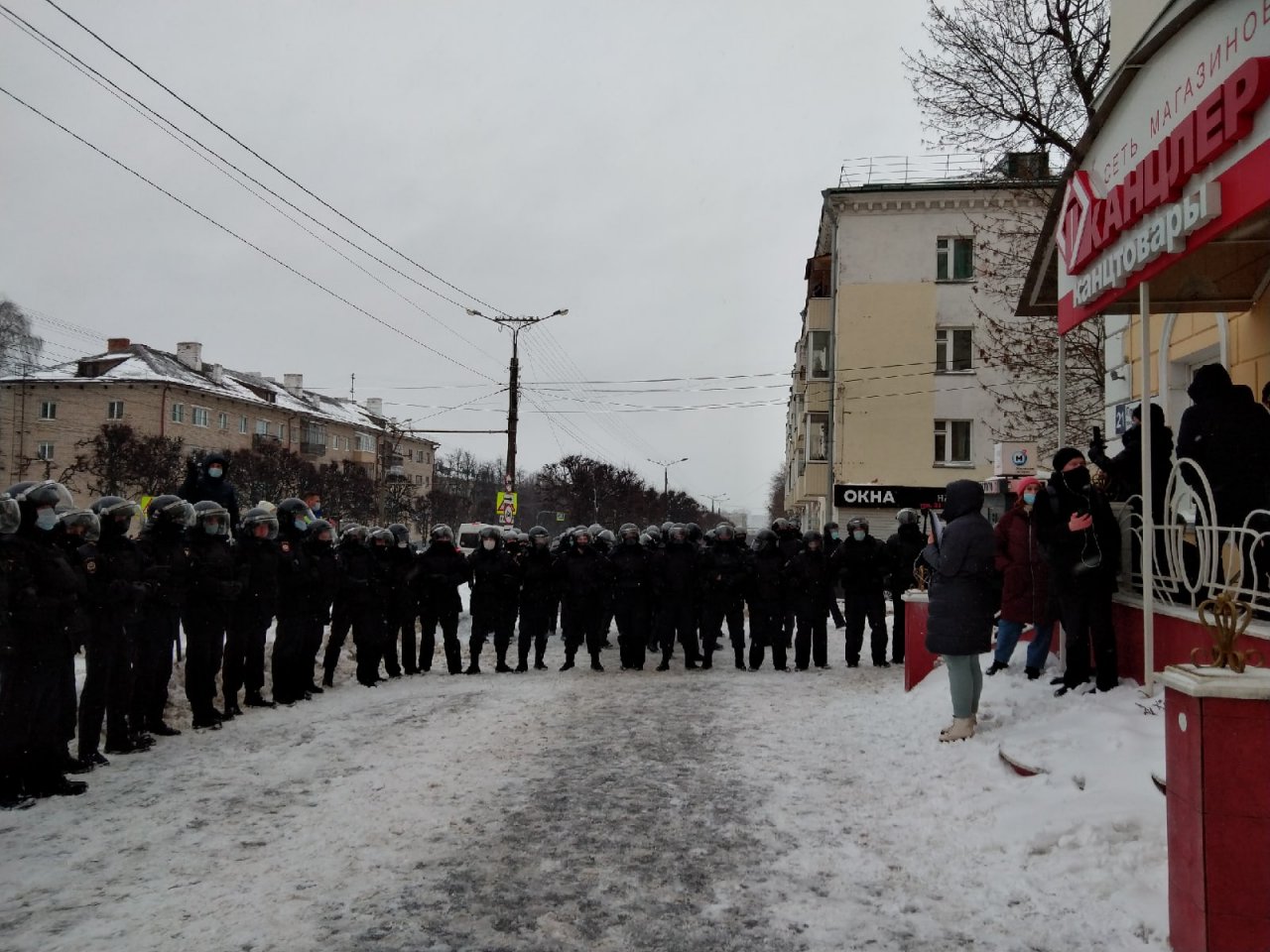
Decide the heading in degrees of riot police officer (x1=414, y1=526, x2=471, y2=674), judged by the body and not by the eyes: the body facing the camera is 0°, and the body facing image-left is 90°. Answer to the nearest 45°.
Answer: approximately 0°

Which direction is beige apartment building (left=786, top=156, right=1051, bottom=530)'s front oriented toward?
to the viewer's left

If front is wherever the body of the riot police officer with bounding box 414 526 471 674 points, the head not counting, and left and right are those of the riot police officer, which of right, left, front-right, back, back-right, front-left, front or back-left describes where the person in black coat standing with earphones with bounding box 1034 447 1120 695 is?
front-left

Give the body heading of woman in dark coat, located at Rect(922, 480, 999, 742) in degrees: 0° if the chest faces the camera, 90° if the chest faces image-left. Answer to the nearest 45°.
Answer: approximately 90°

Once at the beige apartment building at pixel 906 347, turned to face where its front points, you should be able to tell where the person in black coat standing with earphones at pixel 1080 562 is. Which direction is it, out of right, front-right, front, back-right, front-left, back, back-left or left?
left

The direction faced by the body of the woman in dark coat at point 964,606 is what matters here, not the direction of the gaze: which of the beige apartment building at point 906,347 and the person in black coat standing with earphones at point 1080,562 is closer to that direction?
the beige apartment building

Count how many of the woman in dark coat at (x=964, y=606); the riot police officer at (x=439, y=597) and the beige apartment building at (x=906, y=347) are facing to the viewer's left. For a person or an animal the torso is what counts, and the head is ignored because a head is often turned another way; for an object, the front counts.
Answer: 2

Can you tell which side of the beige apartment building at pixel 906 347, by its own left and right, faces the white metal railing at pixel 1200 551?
left
